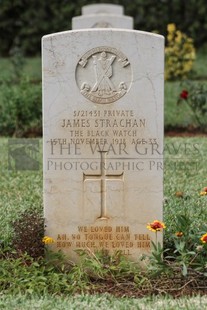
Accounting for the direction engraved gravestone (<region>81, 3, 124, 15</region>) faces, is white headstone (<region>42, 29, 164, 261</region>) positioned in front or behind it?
in front

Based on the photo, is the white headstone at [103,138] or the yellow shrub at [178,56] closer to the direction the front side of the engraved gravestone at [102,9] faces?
the white headstone

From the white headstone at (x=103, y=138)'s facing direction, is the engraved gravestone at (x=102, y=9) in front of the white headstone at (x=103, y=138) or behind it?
behind

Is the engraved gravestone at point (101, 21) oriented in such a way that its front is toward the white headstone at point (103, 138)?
yes

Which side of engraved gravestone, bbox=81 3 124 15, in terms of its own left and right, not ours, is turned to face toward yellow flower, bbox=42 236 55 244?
front
